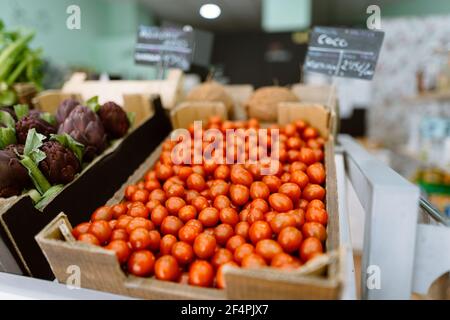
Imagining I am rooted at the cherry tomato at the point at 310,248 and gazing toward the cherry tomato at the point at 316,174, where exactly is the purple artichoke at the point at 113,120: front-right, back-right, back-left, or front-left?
front-left

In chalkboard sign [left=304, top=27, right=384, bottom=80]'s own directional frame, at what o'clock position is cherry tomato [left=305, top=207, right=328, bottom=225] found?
The cherry tomato is roughly at 12 o'clock from the chalkboard sign.

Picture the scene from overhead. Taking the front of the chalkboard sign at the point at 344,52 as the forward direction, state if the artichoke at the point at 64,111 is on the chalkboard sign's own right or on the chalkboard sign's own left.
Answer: on the chalkboard sign's own right

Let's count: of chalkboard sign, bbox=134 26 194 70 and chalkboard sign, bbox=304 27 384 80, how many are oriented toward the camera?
2

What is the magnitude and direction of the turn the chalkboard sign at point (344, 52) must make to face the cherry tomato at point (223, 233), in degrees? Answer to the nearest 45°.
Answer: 0° — it already faces it

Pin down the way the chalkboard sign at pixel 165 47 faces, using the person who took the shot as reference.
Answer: facing the viewer

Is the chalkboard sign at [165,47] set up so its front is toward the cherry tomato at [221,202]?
yes

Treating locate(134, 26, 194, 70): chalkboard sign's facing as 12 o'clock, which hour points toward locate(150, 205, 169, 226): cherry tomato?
The cherry tomato is roughly at 12 o'clock from the chalkboard sign.

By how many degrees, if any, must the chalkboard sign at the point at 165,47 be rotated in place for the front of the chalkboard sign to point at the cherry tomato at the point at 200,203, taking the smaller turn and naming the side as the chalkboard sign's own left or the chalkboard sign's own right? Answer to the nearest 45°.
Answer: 0° — it already faces it

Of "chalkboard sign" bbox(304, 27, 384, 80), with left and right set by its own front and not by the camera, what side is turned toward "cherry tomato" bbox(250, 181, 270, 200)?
front

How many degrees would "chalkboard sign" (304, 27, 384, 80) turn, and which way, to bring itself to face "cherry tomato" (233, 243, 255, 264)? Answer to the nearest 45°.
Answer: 0° — it already faces it

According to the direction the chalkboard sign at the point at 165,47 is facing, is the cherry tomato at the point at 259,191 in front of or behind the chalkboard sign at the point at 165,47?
in front

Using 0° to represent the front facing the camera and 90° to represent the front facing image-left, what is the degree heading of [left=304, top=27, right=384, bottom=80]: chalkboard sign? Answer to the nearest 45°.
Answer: approximately 0°

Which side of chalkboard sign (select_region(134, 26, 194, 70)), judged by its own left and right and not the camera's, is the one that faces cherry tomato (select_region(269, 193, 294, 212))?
front
